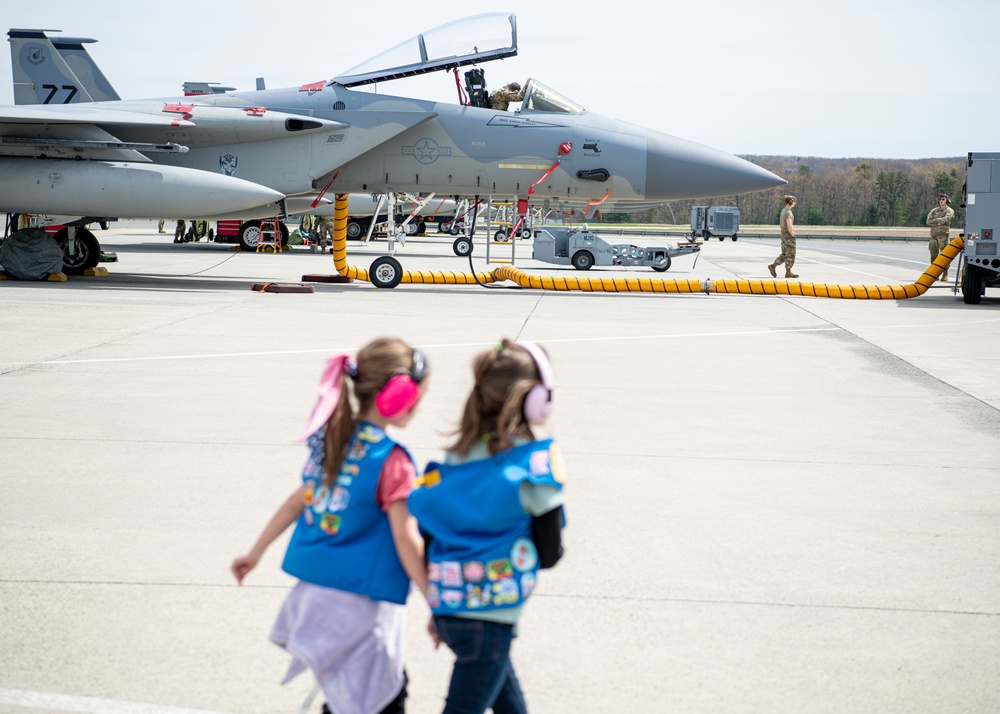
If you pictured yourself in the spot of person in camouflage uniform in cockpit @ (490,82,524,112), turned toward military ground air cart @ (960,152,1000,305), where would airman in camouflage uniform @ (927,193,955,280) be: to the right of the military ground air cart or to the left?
left

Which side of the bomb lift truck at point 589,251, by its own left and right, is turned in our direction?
right

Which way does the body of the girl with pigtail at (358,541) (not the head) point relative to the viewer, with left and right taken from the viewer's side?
facing away from the viewer and to the right of the viewer

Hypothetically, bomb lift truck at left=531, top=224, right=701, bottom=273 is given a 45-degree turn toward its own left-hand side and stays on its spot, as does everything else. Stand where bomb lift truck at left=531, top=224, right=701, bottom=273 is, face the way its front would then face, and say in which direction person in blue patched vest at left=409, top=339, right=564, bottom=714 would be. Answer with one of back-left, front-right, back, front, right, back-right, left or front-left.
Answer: back-right

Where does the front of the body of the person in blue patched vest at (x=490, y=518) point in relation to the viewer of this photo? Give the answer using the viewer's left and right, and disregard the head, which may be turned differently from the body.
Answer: facing away from the viewer and to the right of the viewer

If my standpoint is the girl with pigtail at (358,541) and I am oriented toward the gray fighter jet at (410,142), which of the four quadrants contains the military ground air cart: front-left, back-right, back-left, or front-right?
front-right

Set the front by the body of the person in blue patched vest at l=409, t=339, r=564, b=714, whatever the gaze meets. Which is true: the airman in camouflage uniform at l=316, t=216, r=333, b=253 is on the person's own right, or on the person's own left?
on the person's own left

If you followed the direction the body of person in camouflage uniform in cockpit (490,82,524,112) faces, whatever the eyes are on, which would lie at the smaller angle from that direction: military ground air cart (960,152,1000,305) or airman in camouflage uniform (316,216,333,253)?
the military ground air cart

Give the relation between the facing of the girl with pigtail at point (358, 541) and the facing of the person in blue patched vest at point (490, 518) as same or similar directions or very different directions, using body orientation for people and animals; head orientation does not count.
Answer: same or similar directions

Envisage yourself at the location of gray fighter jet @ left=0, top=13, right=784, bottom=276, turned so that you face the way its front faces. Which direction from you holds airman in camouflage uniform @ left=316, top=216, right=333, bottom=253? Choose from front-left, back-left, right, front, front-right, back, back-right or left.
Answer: left

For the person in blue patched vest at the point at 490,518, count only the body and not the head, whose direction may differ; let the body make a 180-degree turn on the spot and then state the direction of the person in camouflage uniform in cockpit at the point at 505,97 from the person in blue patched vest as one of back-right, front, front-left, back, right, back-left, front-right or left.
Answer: back-right

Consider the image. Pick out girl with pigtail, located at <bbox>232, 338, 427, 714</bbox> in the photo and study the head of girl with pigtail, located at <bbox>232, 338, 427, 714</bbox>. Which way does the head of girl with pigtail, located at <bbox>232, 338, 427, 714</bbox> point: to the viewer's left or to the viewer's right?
to the viewer's right

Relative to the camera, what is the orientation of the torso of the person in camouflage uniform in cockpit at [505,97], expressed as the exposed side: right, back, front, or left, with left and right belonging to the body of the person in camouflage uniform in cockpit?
right

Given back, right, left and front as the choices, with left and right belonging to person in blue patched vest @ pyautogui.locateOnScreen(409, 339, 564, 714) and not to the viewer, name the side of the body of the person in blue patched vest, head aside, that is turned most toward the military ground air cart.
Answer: front
